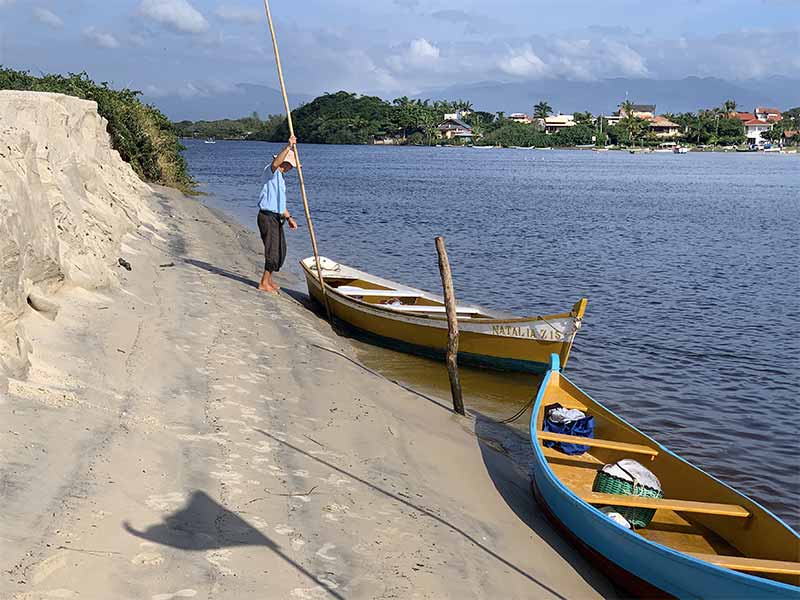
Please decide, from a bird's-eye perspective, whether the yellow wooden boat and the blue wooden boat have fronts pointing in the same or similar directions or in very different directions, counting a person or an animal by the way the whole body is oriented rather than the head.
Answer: very different directions

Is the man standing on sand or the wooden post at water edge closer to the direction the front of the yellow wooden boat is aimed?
the wooden post at water edge

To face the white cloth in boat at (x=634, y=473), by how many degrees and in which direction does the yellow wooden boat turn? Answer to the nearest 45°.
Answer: approximately 45° to its right

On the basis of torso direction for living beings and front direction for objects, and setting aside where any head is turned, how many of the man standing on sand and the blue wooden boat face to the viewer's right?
1

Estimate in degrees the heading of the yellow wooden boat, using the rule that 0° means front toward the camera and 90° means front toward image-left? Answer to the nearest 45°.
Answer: approximately 315°

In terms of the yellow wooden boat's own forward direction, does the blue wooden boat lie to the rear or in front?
in front

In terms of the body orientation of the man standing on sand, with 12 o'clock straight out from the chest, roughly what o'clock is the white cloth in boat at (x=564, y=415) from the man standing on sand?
The white cloth in boat is roughly at 2 o'clock from the man standing on sand.

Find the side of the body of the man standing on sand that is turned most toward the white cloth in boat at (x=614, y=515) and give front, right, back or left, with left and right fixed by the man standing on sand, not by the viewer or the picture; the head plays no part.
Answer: right

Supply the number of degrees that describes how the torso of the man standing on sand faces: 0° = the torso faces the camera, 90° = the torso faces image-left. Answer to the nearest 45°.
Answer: approximately 270°

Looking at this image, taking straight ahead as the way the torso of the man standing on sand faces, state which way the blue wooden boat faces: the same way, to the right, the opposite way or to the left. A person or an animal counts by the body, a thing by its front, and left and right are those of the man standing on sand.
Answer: to the left

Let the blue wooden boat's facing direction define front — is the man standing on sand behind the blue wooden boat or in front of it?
in front

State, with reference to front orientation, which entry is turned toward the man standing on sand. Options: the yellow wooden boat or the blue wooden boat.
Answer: the blue wooden boat
